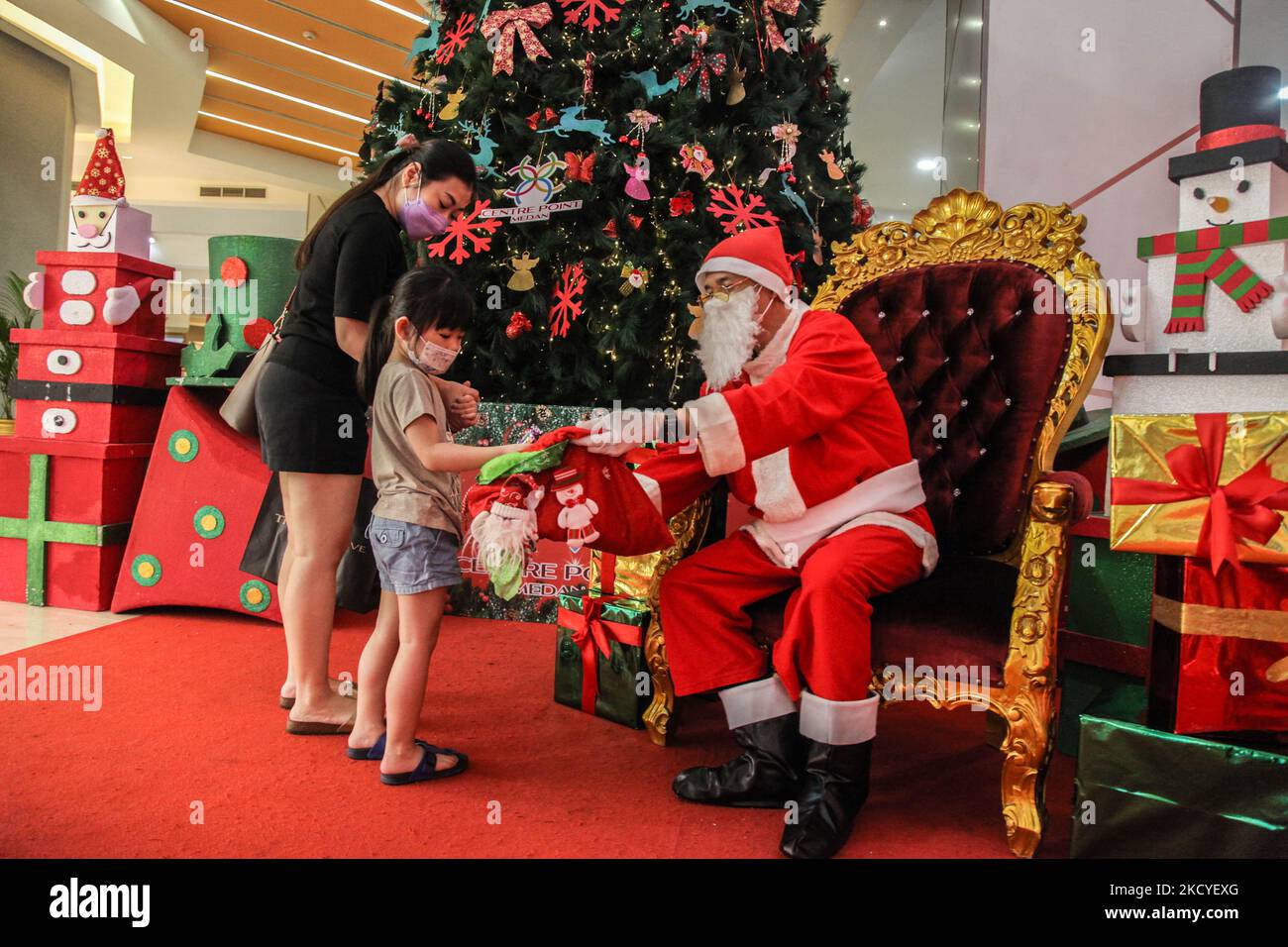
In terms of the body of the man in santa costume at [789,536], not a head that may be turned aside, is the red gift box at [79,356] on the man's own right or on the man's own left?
on the man's own right

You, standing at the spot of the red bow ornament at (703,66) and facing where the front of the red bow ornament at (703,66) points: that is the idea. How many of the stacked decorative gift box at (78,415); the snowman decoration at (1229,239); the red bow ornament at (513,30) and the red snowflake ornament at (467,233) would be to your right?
3

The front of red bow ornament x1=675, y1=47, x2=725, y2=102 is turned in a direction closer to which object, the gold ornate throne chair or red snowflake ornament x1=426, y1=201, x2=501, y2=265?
the gold ornate throne chair

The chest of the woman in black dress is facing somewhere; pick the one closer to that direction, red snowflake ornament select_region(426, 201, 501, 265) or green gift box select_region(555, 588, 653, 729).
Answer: the green gift box

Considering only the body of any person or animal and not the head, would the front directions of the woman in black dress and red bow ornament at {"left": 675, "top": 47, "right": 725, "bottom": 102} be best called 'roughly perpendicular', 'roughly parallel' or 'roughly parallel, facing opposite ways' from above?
roughly perpendicular

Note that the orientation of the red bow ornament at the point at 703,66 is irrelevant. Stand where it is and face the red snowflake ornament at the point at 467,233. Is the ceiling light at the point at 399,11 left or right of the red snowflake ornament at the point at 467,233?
right

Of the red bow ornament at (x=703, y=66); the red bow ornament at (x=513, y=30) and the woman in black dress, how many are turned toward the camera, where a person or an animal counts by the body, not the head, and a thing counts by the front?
2

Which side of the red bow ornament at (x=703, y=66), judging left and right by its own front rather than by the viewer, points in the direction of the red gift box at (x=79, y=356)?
right

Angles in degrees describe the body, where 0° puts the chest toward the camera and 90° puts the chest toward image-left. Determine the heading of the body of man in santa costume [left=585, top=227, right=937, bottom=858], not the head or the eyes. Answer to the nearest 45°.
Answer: approximately 45°

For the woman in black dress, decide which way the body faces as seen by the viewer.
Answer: to the viewer's right

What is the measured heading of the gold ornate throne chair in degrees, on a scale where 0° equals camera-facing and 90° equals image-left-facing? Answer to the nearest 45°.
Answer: approximately 45°
